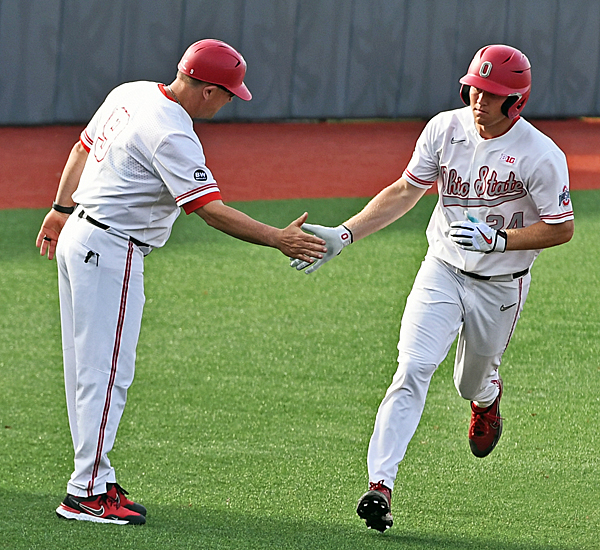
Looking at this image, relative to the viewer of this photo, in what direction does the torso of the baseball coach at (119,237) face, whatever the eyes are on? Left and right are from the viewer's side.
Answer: facing away from the viewer and to the right of the viewer

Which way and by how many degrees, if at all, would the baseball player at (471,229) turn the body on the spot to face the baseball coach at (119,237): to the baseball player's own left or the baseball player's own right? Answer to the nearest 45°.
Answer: approximately 45° to the baseball player's own right

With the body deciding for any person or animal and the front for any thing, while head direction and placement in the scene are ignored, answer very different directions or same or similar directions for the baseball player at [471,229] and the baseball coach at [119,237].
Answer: very different directions

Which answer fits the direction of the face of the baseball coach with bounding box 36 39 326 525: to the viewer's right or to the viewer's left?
to the viewer's right

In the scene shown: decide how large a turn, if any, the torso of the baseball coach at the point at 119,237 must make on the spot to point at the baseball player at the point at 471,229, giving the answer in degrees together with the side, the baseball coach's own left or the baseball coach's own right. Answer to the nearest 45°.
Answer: approximately 45° to the baseball coach's own right

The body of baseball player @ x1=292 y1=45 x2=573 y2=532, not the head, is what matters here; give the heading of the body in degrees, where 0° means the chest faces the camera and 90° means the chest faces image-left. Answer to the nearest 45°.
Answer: approximately 45°
